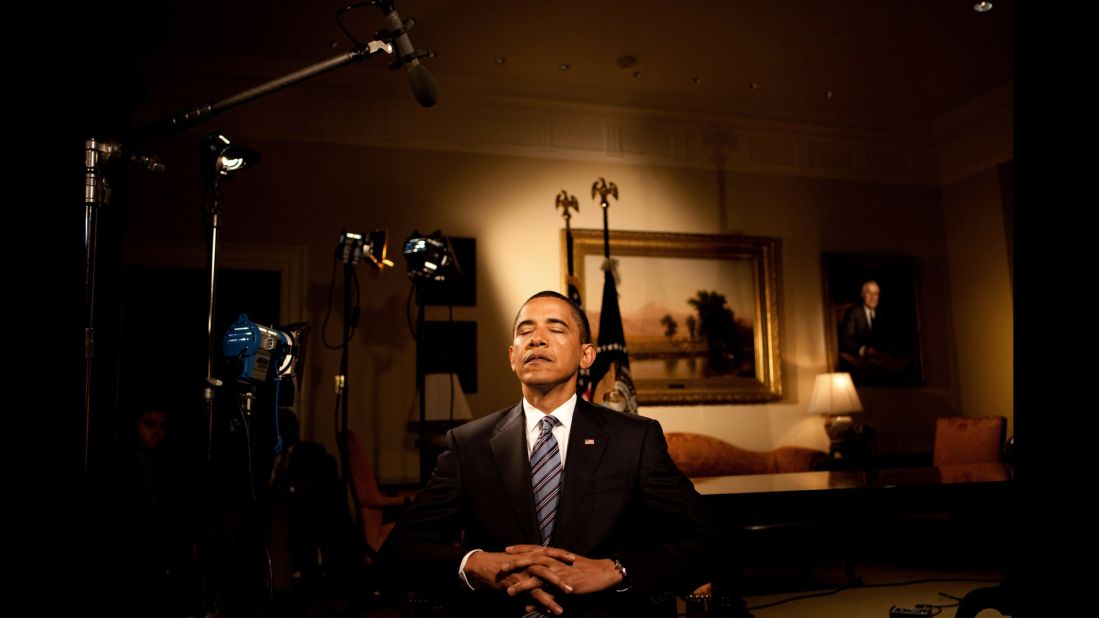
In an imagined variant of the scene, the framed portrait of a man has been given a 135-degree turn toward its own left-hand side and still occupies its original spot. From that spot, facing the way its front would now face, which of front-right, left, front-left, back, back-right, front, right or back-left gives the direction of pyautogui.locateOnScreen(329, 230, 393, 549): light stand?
back

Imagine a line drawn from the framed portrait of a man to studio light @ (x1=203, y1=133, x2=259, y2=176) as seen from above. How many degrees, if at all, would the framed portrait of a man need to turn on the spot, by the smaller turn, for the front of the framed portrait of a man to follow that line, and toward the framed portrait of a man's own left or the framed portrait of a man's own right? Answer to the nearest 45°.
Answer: approximately 45° to the framed portrait of a man's own right

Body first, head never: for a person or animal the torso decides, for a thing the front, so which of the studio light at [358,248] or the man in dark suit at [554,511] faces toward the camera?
the man in dark suit

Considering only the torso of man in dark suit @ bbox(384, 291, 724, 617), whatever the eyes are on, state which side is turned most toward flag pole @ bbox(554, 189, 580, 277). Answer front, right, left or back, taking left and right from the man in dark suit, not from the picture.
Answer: back

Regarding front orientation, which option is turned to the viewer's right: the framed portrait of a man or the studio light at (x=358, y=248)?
the studio light

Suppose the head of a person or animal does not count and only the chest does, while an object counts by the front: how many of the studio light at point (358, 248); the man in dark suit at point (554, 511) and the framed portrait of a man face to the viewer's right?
1

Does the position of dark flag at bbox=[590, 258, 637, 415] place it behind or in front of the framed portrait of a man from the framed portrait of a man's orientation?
in front

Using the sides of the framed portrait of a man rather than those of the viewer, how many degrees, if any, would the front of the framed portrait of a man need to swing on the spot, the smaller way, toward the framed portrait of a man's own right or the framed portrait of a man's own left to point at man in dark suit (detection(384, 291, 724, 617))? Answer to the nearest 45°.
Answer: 0° — it already faces them

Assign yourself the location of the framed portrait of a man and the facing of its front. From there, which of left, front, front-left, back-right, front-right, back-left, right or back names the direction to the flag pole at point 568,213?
front-right

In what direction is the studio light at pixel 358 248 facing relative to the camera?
to the viewer's right

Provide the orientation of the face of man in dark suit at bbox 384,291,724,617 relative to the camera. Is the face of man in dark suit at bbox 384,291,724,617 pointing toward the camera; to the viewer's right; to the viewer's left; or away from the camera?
toward the camera

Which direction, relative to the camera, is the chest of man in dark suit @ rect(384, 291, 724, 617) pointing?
toward the camera

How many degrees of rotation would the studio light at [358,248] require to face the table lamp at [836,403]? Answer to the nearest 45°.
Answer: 0° — it already faces it

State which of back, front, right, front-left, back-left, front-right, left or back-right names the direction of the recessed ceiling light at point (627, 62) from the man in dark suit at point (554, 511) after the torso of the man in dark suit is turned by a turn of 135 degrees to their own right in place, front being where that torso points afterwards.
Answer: front-right

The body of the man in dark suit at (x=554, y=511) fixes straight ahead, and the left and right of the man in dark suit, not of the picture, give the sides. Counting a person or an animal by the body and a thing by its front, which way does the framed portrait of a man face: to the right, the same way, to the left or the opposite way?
the same way
